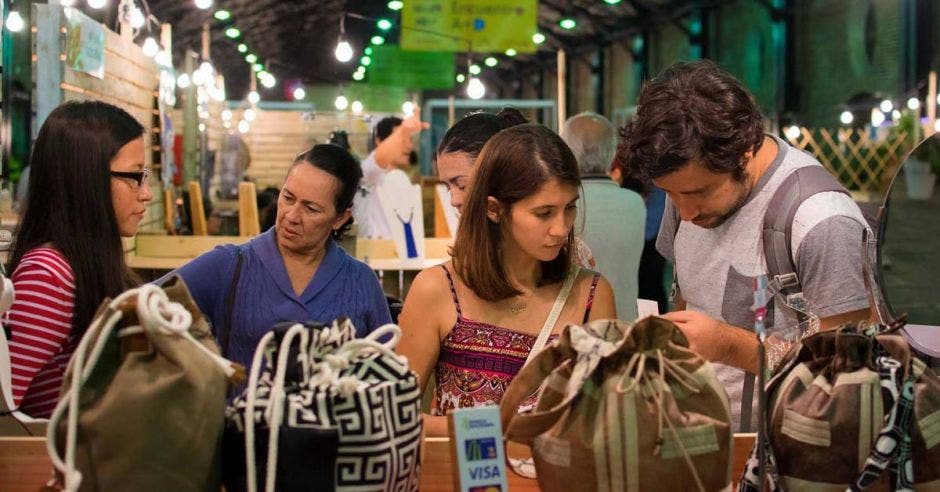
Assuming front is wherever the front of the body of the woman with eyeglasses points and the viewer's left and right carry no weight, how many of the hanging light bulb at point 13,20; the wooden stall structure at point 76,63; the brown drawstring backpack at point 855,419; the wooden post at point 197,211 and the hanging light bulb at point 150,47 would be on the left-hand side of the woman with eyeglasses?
4

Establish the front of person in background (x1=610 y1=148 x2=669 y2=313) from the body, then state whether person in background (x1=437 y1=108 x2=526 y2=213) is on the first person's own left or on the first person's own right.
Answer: on the first person's own left

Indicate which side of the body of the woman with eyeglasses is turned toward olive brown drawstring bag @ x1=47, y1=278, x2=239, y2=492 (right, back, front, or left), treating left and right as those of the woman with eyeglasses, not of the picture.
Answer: right

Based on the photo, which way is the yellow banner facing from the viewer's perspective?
toward the camera

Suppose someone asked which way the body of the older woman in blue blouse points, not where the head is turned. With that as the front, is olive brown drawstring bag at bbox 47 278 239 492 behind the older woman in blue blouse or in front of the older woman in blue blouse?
in front

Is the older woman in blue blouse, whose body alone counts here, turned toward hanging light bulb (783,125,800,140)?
no

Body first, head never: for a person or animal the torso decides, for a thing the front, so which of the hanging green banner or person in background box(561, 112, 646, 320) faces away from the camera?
the person in background

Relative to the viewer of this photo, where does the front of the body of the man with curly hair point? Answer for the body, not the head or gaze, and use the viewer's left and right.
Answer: facing the viewer and to the left of the viewer

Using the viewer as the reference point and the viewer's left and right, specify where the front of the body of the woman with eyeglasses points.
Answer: facing to the right of the viewer

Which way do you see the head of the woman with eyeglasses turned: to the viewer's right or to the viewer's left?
to the viewer's right

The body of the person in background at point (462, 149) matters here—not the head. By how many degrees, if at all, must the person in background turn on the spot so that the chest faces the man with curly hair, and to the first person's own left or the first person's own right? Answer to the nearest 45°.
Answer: approximately 90° to the first person's own left
